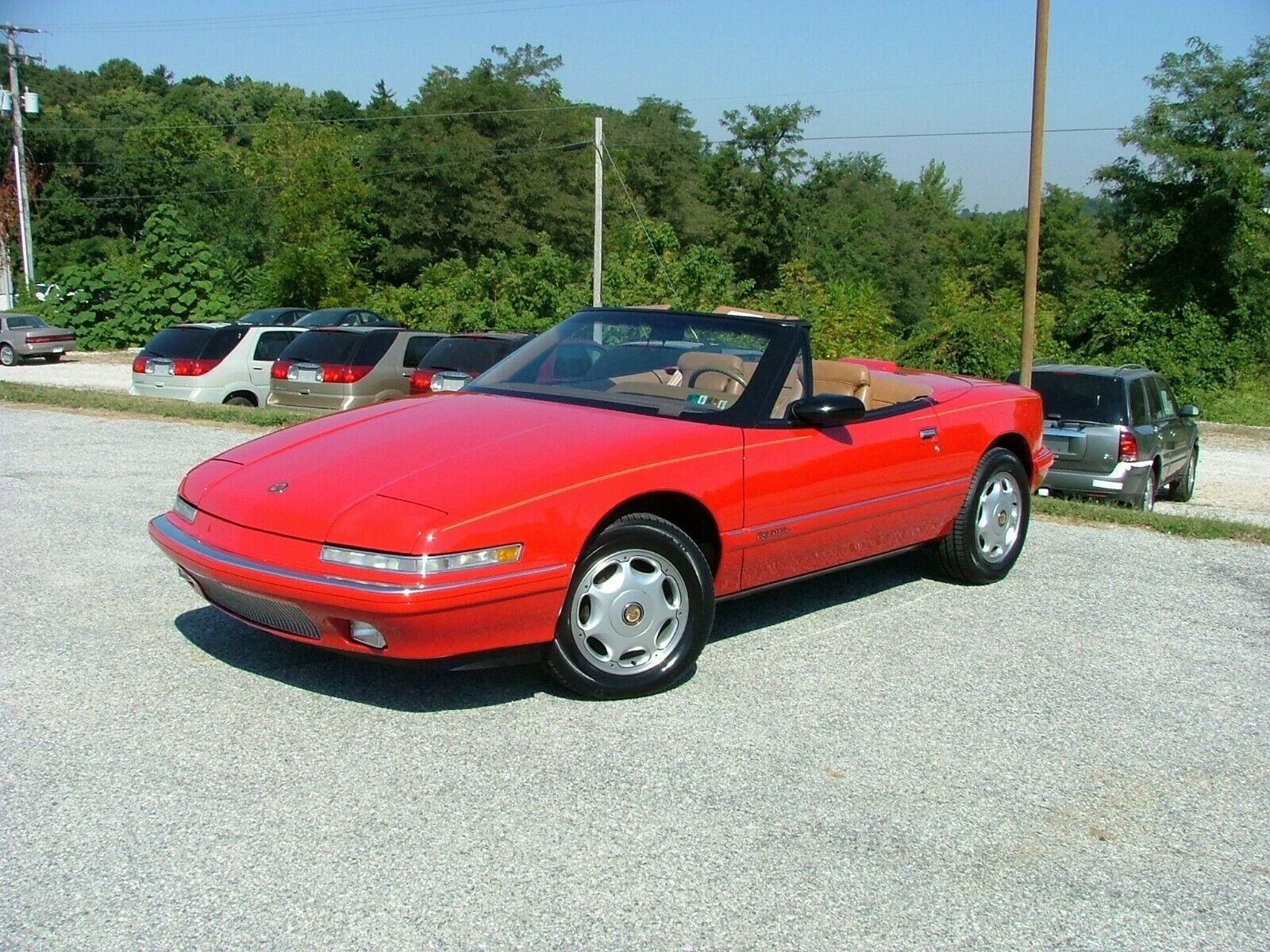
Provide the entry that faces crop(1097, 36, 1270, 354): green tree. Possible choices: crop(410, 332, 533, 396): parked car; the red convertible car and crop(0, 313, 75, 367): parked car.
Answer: crop(410, 332, 533, 396): parked car

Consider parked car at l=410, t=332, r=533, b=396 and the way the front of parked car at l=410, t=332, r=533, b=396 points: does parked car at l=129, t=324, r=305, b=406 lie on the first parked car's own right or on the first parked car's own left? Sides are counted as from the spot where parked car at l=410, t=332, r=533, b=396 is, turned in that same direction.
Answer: on the first parked car's own left

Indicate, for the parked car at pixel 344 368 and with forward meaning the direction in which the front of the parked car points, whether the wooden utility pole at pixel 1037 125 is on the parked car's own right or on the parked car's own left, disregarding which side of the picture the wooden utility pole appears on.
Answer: on the parked car's own right

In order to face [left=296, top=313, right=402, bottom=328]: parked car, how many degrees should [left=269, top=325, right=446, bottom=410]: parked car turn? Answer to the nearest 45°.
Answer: approximately 45° to its left

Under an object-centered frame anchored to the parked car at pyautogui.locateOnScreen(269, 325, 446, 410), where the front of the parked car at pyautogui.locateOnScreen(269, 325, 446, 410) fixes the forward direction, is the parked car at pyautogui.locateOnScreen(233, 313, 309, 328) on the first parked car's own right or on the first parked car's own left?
on the first parked car's own left

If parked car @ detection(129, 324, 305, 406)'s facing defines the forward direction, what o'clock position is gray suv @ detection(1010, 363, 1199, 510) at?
The gray suv is roughly at 3 o'clock from the parked car.

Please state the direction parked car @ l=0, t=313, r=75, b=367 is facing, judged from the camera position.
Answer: facing away from the viewer and to the left of the viewer

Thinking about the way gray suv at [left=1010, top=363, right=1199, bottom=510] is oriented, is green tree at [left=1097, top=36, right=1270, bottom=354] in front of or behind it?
in front

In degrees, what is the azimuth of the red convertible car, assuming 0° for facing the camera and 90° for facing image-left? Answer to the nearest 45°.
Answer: approximately 45°

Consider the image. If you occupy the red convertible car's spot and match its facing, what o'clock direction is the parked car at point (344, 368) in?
The parked car is roughly at 4 o'clock from the red convertible car.

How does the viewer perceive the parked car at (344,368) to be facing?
facing away from the viewer and to the right of the viewer
